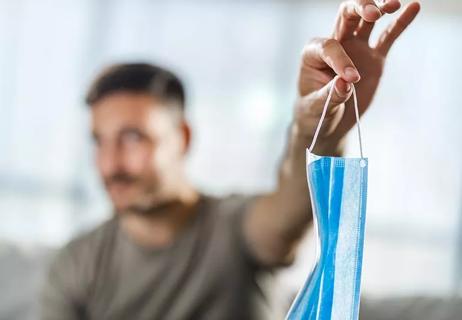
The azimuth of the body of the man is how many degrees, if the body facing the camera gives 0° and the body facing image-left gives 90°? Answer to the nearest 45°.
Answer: approximately 45°
